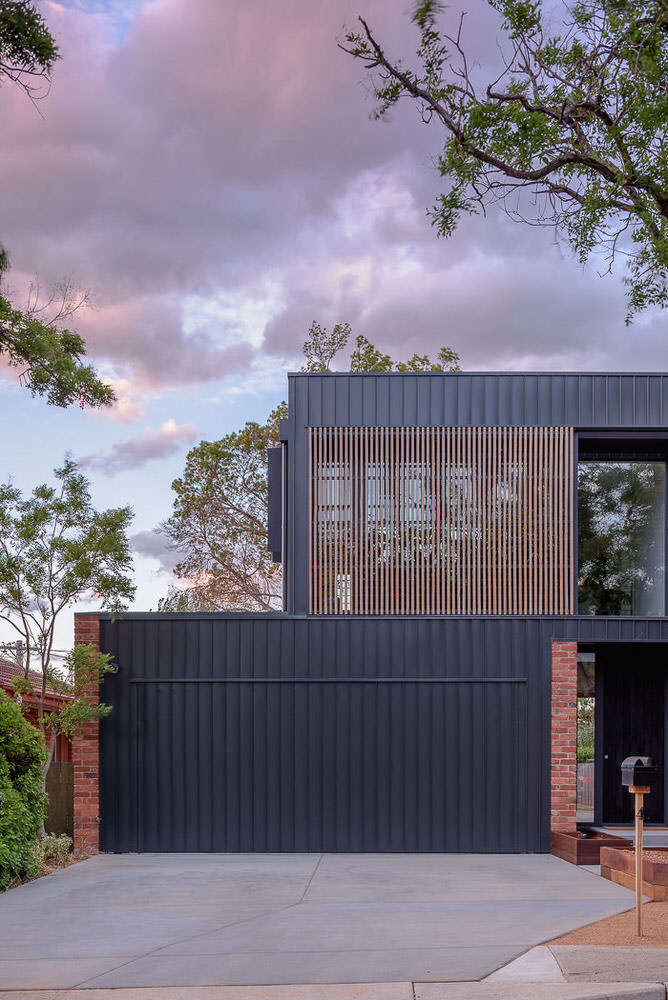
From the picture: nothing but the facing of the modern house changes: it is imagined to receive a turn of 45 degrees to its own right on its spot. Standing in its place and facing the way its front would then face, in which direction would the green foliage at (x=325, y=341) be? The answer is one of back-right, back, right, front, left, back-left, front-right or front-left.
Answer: back-right

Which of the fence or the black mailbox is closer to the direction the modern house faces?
the black mailbox

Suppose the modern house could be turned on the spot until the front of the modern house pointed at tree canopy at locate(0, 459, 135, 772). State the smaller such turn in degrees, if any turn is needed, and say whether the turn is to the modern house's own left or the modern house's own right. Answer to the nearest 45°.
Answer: approximately 90° to the modern house's own right

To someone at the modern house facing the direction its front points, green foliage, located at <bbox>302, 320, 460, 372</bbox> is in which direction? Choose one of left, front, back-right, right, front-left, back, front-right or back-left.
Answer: back

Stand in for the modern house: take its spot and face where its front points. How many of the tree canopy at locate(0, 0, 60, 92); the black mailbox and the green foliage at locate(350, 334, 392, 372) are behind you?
1

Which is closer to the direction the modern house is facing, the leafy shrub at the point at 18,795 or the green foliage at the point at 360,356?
the leafy shrub

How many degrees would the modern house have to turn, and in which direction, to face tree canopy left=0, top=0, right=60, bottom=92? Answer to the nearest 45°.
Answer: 0° — it already faces it

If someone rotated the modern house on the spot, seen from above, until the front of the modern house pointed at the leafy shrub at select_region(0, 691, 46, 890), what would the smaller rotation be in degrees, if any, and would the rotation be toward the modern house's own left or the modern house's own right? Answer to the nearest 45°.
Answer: approximately 45° to the modern house's own right

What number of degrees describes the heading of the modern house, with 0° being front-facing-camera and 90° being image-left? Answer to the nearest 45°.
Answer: approximately 0°

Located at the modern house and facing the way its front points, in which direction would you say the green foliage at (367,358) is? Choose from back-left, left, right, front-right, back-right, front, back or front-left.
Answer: back
